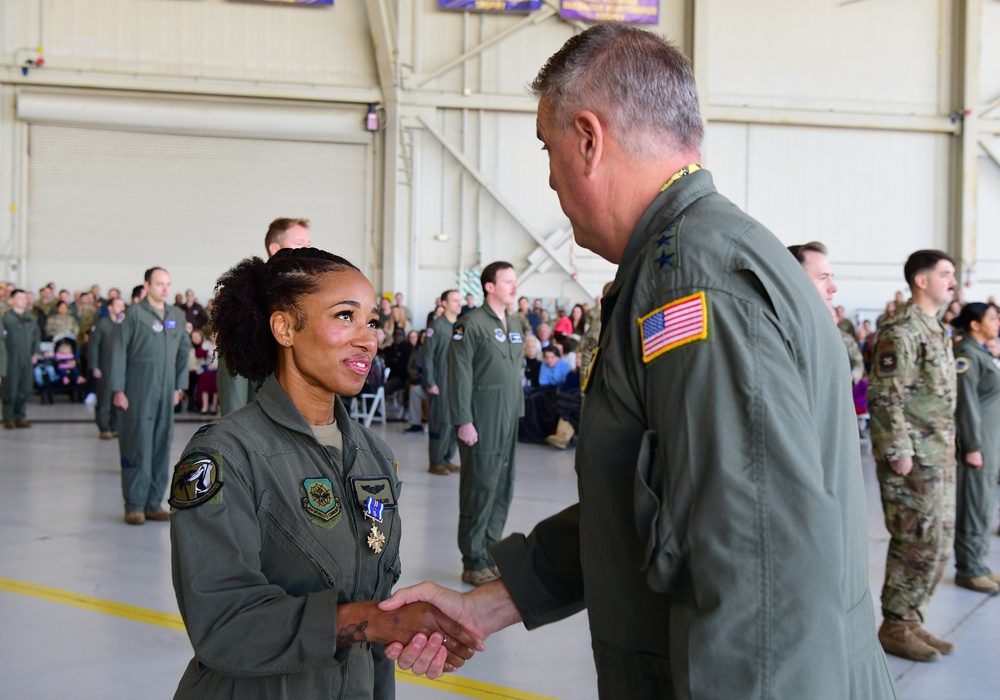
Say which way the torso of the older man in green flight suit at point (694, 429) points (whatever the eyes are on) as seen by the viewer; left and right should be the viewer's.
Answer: facing away from the viewer and to the left of the viewer

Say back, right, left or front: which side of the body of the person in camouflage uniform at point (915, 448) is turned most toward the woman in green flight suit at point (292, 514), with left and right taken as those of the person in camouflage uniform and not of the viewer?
right

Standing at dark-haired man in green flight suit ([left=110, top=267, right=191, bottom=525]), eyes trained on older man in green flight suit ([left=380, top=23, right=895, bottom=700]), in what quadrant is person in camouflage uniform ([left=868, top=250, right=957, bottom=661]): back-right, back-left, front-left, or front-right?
front-left

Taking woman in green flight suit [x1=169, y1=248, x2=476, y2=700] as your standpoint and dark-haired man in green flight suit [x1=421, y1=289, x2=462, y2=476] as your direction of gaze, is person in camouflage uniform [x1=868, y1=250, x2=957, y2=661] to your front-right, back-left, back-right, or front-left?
front-right

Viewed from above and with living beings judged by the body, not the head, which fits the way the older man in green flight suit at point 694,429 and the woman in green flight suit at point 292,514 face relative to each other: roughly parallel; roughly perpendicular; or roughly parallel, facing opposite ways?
roughly parallel, facing opposite ways

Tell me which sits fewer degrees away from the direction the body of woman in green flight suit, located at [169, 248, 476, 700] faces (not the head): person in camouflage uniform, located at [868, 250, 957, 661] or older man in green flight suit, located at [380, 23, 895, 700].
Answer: the older man in green flight suit

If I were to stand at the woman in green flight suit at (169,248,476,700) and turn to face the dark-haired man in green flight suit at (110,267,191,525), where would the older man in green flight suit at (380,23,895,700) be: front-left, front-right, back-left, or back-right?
back-right

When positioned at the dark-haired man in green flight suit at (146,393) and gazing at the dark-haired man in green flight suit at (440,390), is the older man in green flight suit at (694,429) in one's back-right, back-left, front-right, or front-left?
back-right

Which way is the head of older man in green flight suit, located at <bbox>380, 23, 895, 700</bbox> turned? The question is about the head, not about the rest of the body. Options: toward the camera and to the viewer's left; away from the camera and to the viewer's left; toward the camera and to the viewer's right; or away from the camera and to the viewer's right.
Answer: away from the camera and to the viewer's left
